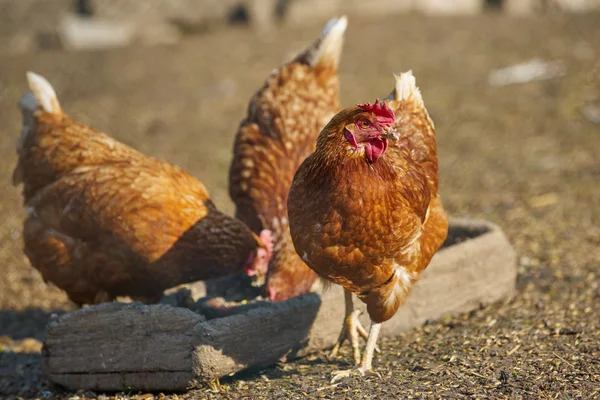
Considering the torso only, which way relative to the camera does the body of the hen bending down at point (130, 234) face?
to the viewer's right

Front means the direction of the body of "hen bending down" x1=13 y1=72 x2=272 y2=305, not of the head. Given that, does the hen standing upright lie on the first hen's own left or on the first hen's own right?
on the first hen's own right

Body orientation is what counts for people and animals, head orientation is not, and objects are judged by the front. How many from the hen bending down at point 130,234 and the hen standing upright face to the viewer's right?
1

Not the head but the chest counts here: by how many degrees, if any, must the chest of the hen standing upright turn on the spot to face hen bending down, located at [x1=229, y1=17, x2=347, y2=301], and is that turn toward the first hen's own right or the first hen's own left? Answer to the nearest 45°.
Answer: approximately 135° to the first hen's own right

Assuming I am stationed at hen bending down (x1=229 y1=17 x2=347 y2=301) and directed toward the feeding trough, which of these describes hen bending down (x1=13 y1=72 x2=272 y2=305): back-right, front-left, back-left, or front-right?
front-right
